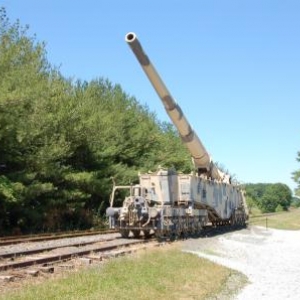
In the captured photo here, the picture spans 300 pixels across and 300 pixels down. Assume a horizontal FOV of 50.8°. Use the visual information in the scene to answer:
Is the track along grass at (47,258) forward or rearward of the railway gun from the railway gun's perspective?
forward

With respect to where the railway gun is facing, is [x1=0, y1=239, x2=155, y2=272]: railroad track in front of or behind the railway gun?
in front

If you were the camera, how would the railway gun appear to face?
facing the viewer and to the left of the viewer
